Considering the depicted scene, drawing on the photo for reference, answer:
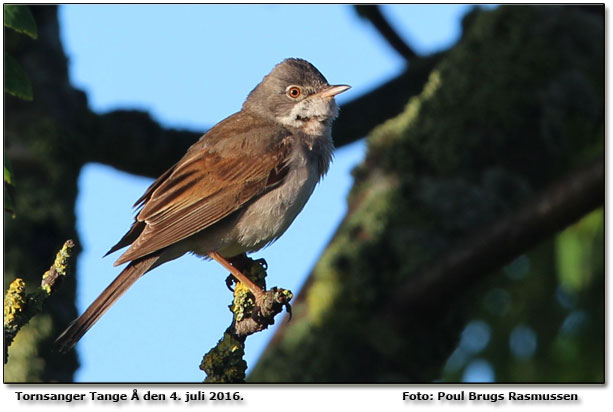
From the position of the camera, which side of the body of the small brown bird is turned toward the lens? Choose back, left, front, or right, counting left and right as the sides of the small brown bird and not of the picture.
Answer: right
